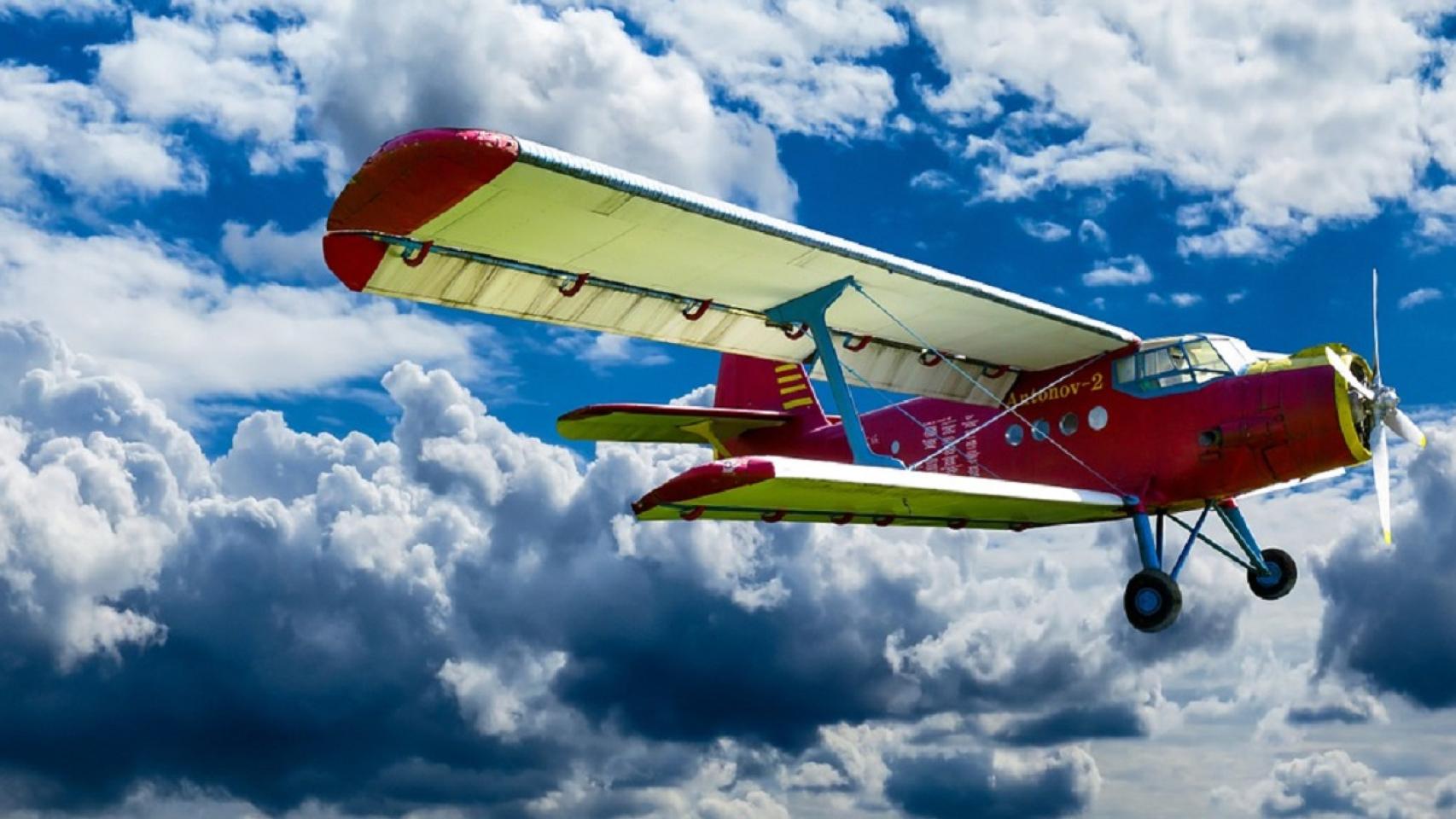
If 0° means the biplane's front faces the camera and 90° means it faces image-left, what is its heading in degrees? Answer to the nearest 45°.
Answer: approximately 315°
